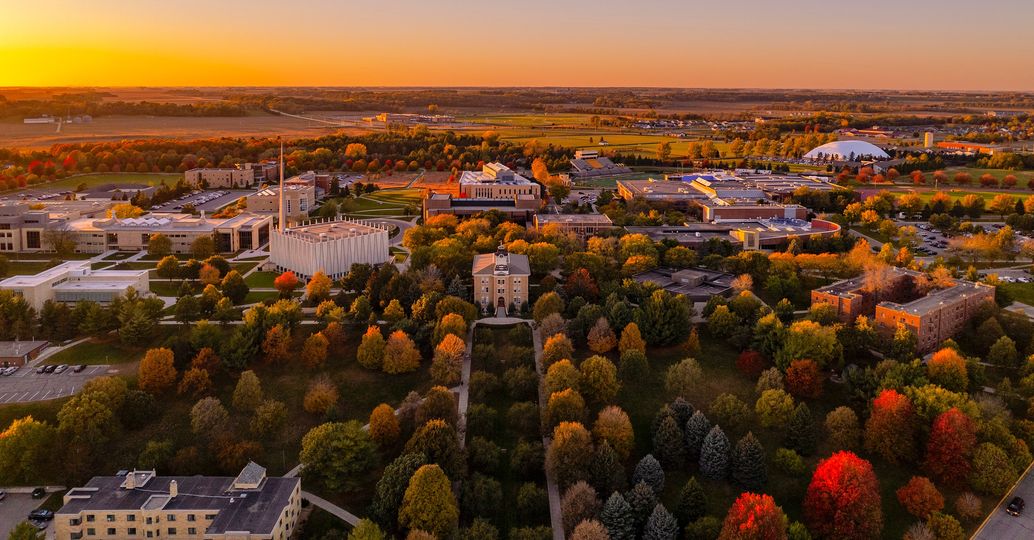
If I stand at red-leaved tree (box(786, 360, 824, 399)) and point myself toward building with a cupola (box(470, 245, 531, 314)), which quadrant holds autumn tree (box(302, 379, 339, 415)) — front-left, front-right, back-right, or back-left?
front-left

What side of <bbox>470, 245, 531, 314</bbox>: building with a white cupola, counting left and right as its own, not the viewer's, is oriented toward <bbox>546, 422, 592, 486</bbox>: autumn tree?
front

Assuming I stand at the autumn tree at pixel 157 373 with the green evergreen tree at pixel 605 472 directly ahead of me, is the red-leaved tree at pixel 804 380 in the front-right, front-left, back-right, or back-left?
front-left

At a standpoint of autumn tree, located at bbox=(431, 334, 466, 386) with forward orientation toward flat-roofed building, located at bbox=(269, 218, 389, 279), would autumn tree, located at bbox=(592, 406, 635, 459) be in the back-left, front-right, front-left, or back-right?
back-right

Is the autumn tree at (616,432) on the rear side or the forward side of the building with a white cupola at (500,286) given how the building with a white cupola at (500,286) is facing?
on the forward side

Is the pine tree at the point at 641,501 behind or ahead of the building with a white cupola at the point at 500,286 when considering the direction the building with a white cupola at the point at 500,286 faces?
ahead

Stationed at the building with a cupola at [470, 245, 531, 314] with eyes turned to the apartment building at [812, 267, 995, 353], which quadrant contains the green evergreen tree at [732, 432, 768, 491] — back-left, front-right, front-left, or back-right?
front-right

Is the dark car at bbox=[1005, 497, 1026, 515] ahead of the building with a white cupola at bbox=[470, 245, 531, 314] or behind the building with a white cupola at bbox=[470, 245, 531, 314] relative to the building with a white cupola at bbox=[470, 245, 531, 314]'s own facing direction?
ahead

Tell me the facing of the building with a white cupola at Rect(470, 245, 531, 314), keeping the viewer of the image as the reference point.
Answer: facing the viewer
